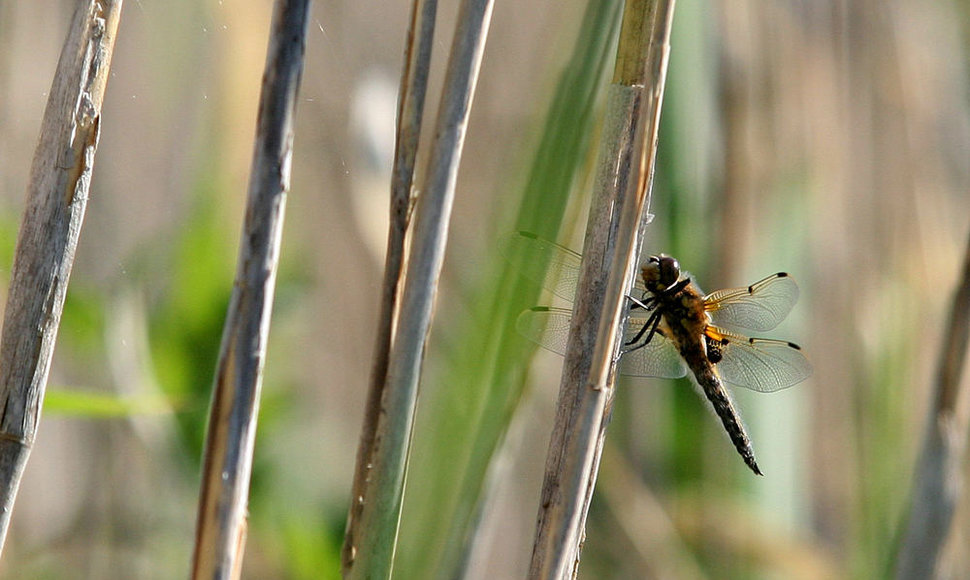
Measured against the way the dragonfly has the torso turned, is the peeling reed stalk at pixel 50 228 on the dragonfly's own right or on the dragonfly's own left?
on the dragonfly's own left

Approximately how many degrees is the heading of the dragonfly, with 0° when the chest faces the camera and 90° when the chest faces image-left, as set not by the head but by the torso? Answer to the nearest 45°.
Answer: approximately 90°

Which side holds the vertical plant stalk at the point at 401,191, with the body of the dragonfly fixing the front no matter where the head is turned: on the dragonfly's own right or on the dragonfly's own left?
on the dragonfly's own left

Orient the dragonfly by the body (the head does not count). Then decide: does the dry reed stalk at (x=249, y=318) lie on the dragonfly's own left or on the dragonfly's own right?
on the dragonfly's own left
